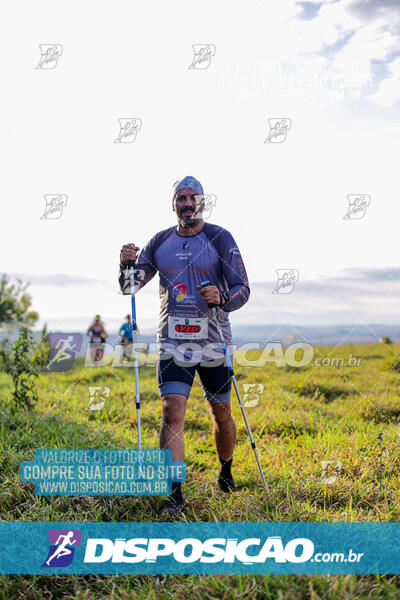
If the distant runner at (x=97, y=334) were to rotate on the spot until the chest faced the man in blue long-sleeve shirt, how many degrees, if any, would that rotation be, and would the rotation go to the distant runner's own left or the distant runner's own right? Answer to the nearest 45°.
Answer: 0° — they already face them

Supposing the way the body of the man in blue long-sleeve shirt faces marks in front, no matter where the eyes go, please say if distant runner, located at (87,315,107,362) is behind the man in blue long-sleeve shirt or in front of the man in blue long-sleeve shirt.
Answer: behind

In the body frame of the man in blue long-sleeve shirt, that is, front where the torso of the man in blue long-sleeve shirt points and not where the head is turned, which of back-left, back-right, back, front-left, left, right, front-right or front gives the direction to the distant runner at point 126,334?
back
